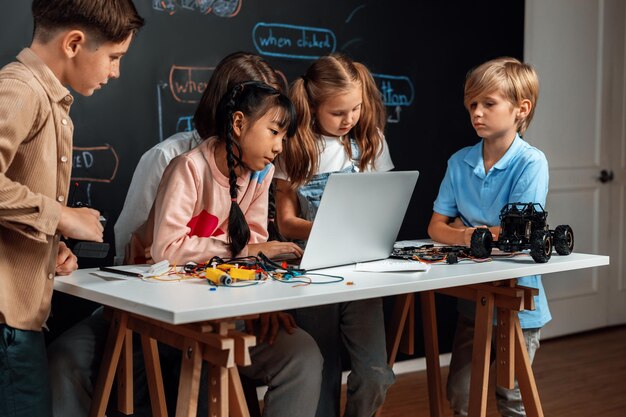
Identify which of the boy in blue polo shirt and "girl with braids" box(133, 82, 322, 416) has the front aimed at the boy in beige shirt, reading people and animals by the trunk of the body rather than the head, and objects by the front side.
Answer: the boy in blue polo shirt

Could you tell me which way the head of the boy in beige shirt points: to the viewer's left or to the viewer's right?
to the viewer's right

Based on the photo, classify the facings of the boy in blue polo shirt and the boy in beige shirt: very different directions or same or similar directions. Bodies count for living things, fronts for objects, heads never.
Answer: very different directions

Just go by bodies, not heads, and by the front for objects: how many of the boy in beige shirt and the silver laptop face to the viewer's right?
1

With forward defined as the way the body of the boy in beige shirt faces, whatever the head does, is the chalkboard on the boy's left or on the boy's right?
on the boy's left

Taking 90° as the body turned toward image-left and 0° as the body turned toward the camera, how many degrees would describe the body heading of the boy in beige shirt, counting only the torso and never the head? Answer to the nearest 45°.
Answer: approximately 270°

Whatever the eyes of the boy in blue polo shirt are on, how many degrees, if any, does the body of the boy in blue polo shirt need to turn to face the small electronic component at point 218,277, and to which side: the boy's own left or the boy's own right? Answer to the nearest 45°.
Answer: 0° — they already face it
